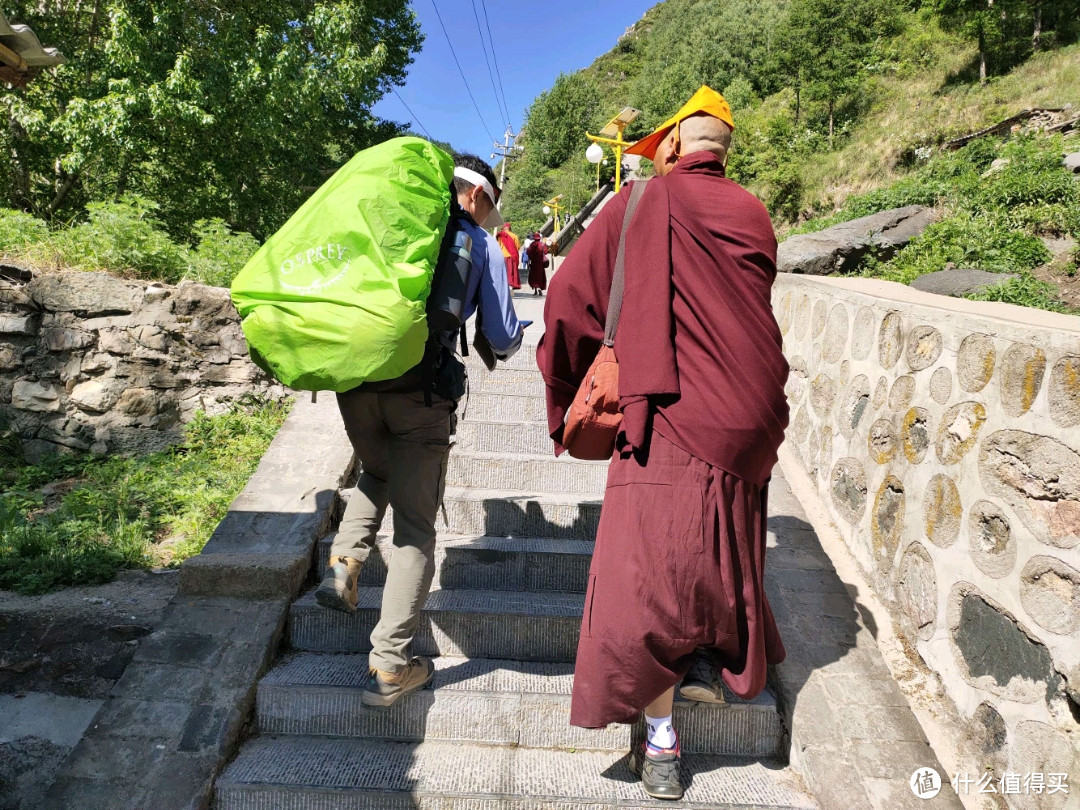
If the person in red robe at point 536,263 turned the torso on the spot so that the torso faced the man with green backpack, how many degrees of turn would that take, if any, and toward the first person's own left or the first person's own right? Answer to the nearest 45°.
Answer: approximately 180°

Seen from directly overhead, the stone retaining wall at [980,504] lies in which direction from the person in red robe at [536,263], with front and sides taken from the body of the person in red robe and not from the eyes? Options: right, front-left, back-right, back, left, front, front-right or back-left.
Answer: back

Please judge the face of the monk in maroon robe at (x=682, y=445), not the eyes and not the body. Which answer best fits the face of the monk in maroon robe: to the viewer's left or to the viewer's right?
to the viewer's left

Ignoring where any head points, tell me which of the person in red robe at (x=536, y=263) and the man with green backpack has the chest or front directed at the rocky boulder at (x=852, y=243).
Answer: the man with green backpack

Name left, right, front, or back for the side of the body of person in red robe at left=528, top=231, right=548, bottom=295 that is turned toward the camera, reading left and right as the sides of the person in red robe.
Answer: back

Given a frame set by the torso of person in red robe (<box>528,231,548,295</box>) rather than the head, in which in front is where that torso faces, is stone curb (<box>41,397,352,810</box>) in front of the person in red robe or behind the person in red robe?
behind

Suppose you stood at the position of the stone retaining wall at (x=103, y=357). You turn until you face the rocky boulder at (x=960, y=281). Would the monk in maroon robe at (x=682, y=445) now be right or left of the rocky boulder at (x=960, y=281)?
right

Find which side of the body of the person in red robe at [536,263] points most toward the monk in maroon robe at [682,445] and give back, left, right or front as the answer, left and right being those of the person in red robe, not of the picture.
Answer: back

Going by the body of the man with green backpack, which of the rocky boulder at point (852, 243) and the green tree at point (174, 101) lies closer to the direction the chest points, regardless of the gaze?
the rocky boulder

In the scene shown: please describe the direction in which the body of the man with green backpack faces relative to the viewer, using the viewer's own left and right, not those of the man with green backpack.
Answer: facing away from the viewer and to the right of the viewer

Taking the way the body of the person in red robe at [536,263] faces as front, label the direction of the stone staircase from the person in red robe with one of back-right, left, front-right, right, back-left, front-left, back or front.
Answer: back
